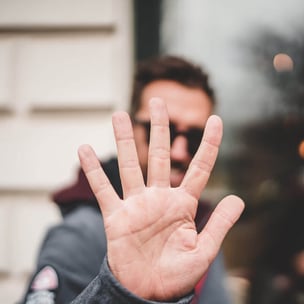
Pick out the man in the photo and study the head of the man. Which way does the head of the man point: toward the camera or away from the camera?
toward the camera

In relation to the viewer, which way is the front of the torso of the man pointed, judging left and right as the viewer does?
facing the viewer and to the right of the viewer
